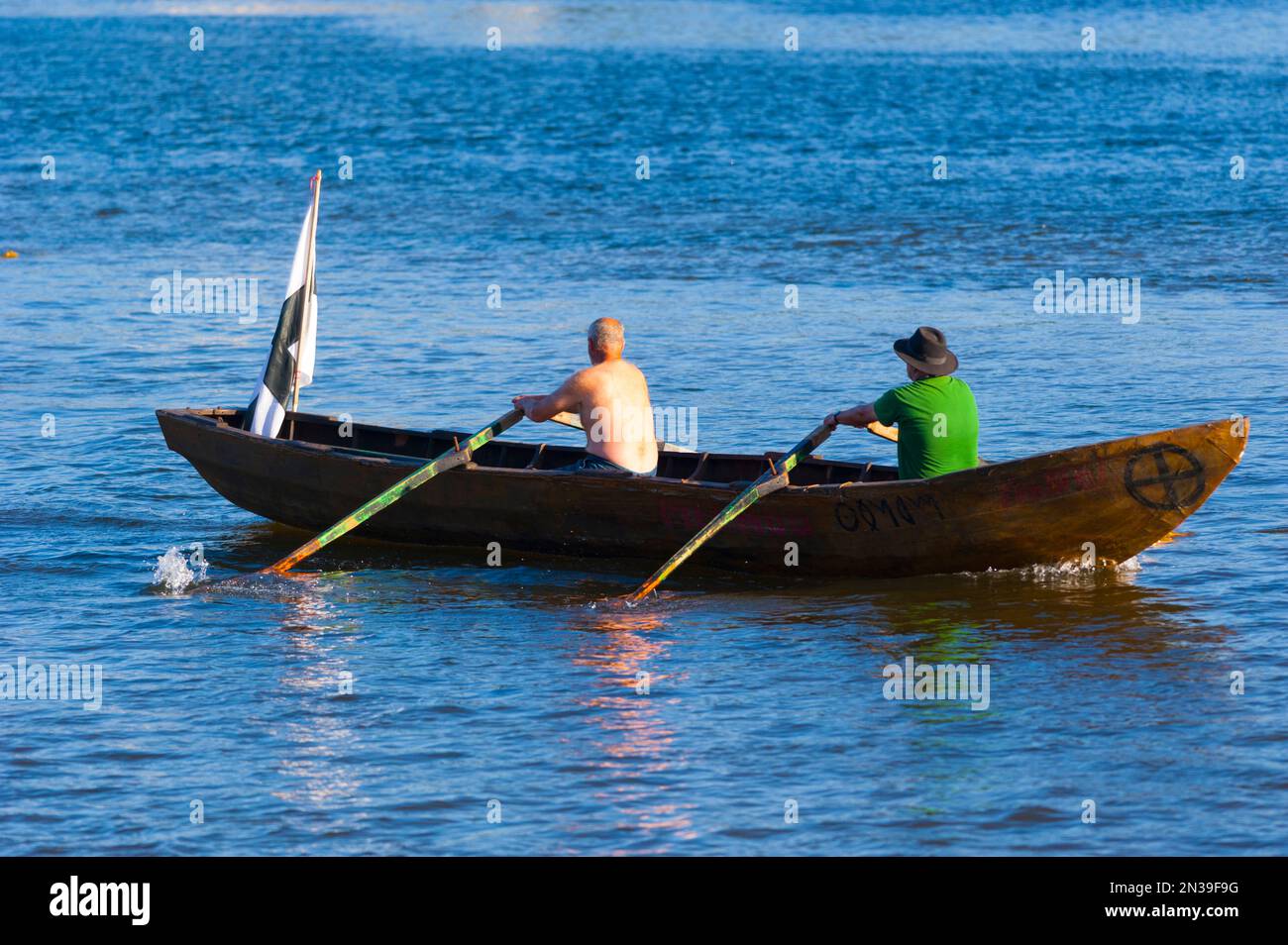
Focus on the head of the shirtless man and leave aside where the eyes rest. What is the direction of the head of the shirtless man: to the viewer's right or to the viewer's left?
to the viewer's left

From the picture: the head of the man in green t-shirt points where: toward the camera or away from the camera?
away from the camera

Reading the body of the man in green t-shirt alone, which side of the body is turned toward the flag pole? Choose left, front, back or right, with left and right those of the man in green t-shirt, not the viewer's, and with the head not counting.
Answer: front

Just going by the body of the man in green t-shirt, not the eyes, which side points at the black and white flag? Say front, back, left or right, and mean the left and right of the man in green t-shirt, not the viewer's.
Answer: front

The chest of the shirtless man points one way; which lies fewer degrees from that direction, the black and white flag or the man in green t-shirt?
the black and white flag

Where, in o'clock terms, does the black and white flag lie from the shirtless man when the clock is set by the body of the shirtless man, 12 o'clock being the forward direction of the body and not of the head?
The black and white flag is roughly at 12 o'clock from the shirtless man.

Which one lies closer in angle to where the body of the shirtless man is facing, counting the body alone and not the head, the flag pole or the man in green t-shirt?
the flag pole

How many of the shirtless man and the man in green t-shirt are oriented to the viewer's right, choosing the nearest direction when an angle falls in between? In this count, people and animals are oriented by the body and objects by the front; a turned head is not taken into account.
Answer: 0

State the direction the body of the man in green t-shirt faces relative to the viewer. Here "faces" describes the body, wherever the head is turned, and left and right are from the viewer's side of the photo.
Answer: facing away from the viewer and to the left of the viewer

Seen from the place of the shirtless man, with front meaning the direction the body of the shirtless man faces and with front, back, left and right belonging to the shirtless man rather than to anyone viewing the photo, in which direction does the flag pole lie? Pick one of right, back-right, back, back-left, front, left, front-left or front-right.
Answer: front

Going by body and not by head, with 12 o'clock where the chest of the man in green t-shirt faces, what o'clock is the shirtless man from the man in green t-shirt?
The shirtless man is roughly at 11 o'clock from the man in green t-shirt.

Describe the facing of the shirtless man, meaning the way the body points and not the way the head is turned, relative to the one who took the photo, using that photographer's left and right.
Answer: facing away from the viewer and to the left of the viewer

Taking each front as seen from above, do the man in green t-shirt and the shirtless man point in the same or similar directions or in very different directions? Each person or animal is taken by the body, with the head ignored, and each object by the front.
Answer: same or similar directions

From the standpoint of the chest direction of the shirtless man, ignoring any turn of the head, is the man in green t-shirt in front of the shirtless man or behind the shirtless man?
behind
